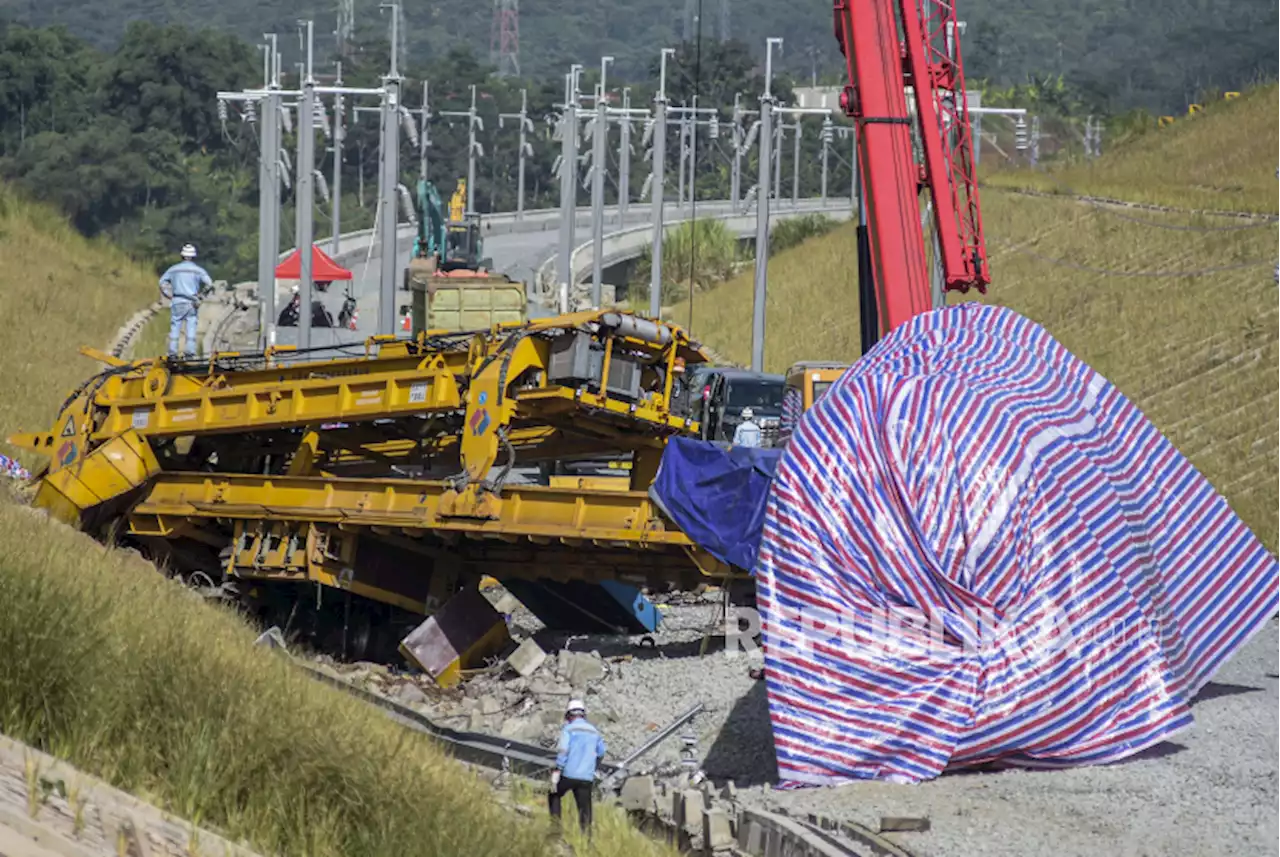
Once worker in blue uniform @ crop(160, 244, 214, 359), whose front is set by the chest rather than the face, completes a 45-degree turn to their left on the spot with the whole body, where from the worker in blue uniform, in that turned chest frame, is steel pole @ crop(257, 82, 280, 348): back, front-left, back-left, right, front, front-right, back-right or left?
front-right

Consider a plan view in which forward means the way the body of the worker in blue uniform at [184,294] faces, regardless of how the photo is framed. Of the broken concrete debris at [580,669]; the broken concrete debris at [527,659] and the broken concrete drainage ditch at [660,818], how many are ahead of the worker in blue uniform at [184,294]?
0

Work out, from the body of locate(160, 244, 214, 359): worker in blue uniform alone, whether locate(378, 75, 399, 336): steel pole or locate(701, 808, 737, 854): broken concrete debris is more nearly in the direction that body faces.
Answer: the steel pole

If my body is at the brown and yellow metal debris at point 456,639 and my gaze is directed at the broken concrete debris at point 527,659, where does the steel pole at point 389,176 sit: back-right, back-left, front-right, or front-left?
back-left

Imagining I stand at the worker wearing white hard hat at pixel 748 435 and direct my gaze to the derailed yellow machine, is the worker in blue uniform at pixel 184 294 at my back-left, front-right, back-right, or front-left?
front-right

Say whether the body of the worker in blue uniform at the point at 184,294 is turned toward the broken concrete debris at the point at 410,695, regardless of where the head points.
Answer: no

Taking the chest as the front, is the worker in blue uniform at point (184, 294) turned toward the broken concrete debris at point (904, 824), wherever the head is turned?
no

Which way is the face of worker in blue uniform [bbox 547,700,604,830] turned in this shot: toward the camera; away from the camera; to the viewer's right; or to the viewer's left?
away from the camera

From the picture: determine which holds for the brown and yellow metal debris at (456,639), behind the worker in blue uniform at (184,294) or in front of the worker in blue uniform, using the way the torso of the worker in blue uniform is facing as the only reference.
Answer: behind

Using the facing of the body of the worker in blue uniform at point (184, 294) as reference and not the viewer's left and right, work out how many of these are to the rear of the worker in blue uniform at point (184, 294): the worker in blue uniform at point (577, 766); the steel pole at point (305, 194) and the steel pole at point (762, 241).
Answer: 1

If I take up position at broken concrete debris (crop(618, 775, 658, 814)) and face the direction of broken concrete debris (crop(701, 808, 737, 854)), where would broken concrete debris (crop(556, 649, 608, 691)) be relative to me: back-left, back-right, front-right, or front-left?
back-left

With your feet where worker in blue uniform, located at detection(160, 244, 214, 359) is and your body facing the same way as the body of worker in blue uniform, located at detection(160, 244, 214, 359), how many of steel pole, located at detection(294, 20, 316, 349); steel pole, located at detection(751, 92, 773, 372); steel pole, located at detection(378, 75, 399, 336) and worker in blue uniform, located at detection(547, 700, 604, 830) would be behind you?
1

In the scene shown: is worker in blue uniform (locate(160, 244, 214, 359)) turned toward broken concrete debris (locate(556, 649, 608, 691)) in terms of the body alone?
no

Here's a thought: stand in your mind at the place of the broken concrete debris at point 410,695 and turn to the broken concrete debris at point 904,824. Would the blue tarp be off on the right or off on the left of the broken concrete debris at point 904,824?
left

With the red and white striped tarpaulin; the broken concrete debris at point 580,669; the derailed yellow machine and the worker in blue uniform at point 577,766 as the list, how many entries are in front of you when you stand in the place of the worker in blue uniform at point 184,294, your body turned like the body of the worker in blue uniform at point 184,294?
0

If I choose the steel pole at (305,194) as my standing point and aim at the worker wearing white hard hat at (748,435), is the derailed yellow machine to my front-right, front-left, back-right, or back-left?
front-right

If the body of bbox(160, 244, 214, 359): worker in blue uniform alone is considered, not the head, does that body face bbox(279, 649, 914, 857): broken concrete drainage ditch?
no

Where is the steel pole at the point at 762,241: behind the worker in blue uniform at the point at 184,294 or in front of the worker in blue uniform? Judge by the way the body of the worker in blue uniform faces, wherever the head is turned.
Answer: in front

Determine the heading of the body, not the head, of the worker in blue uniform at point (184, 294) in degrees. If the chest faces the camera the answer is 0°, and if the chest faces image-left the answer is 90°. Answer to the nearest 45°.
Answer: approximately 180°
